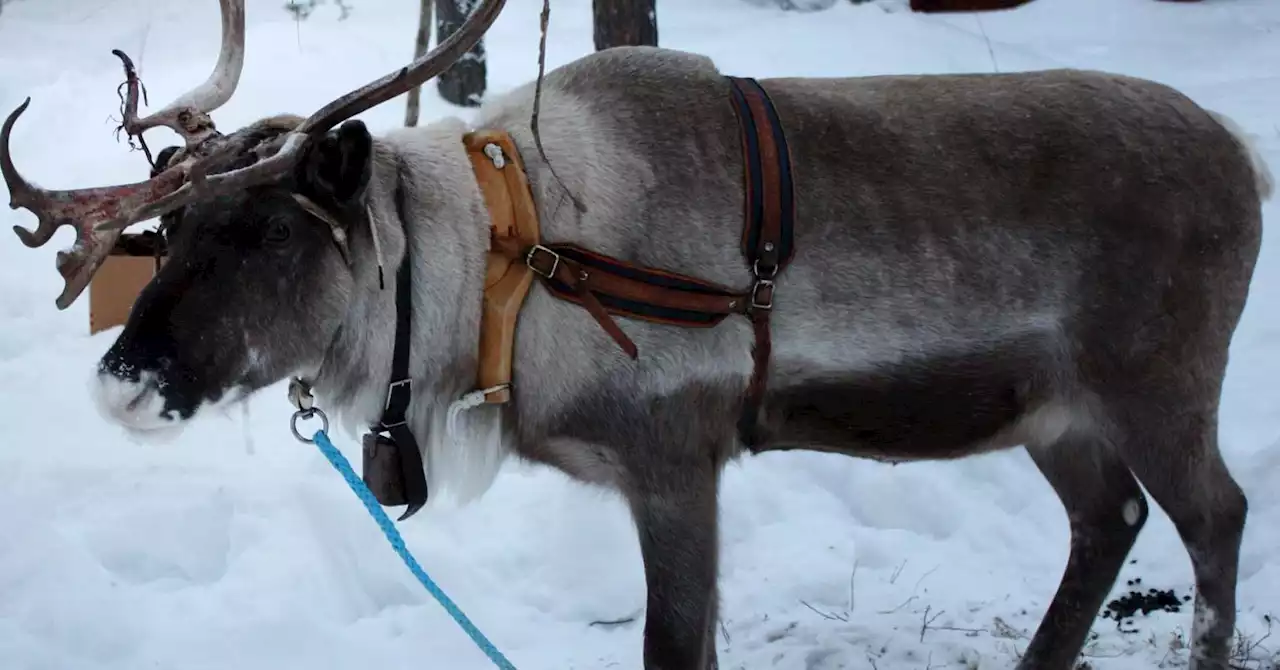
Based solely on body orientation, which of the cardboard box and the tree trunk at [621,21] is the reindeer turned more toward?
the cardboard box

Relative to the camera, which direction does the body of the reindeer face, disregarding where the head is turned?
to the viewer's left

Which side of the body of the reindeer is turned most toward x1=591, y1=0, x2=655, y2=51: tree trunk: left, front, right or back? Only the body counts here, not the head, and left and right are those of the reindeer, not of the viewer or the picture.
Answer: right

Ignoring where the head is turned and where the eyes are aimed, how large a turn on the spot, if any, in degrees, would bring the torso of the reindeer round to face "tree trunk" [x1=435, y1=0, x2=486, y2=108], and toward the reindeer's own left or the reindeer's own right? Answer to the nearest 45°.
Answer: approximately 90° to the reindeer's own right
